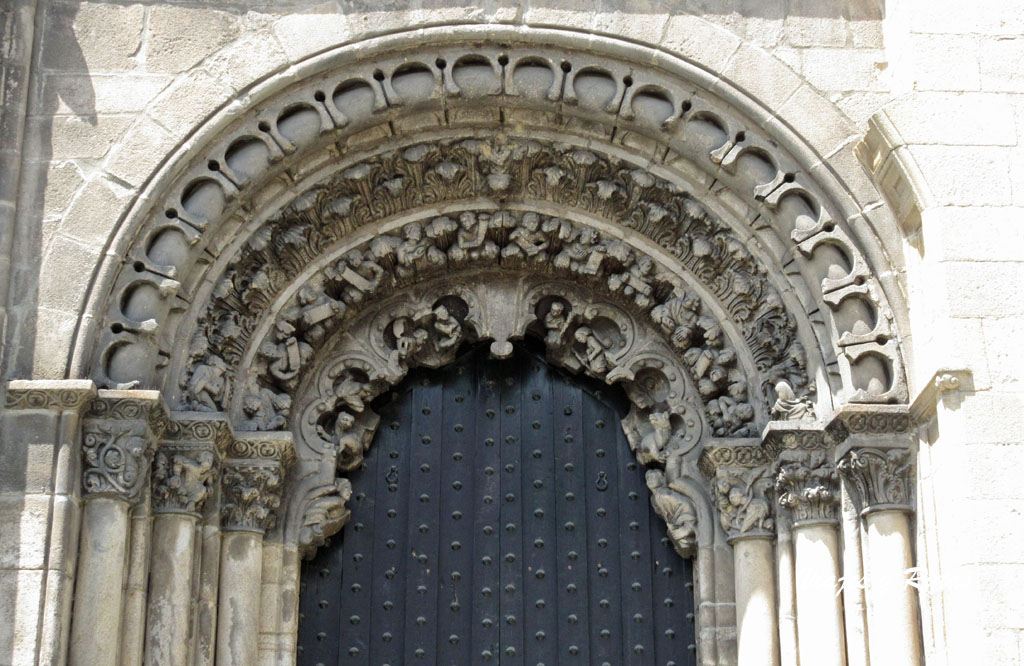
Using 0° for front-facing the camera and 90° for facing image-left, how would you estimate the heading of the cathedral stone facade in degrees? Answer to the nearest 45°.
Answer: approximately 0°
